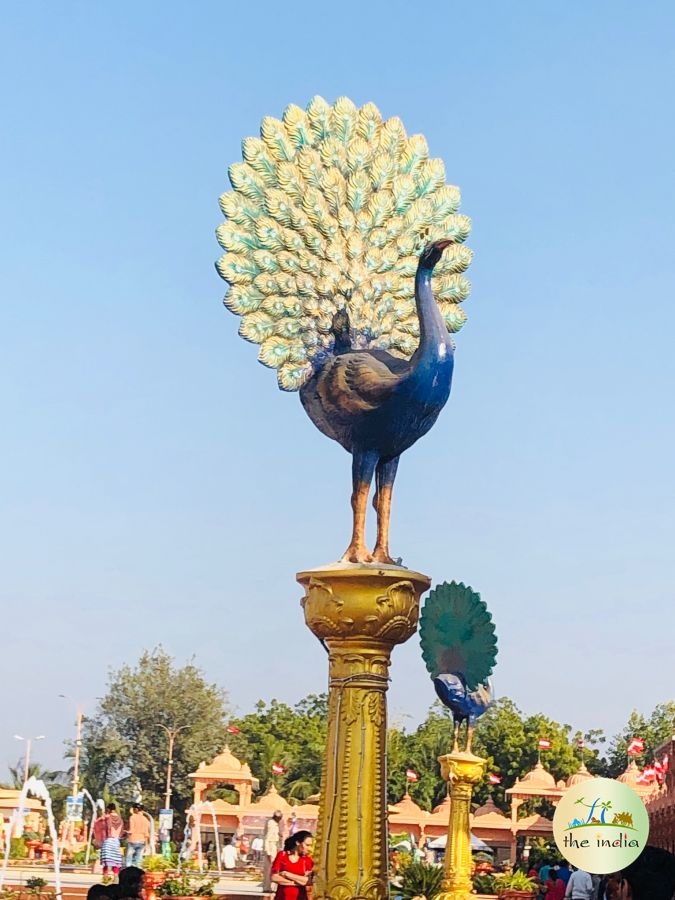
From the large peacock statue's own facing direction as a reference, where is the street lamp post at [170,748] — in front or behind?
behind

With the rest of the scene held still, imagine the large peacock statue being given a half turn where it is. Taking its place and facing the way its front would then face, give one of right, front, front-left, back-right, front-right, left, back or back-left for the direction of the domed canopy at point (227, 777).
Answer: front-right

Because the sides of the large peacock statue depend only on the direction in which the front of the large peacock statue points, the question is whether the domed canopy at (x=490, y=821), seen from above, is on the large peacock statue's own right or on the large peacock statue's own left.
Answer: on the large peacock statue's own left

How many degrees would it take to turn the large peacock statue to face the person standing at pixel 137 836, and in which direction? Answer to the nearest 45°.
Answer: approximately 135° to its left

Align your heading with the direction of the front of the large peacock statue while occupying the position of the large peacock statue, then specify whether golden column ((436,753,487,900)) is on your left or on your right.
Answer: on your left

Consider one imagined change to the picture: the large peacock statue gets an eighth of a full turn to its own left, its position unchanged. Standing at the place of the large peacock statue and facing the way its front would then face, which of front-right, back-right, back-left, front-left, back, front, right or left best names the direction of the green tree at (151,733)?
left

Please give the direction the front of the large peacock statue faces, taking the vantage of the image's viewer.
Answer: facing the viewer and to the right of the viewer
